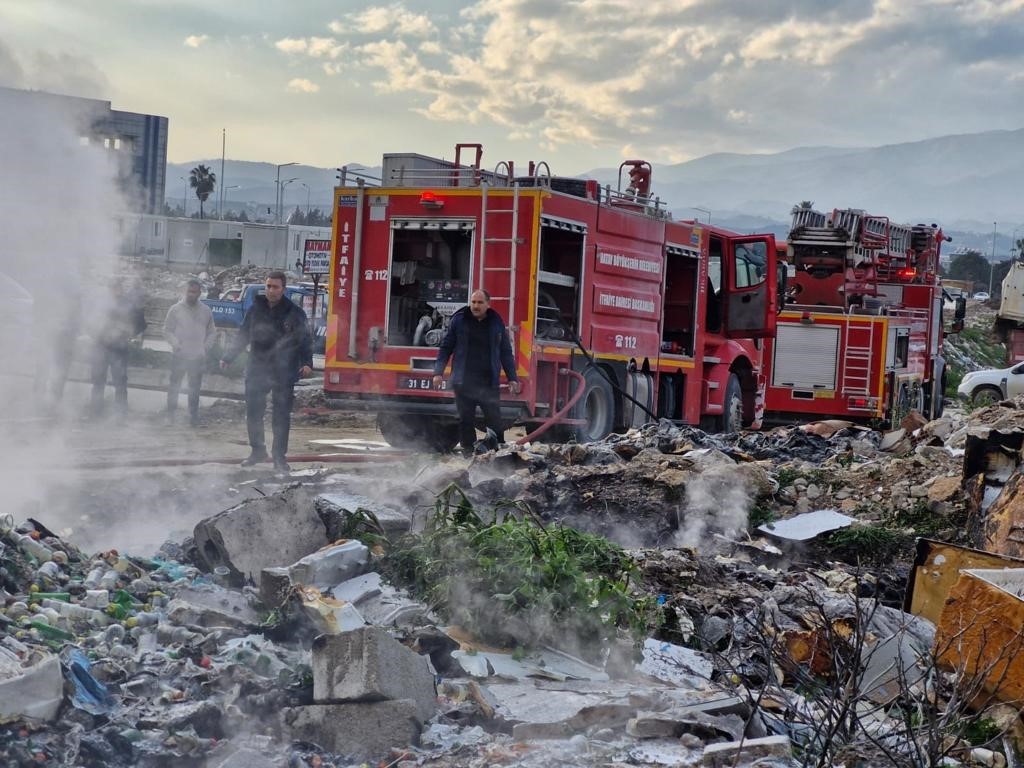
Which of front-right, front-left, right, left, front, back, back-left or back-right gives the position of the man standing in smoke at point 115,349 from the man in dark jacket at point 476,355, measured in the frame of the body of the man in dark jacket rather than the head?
back-right

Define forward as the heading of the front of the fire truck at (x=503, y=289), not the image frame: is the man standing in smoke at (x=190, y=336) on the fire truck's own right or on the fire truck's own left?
on the fire truck's own left

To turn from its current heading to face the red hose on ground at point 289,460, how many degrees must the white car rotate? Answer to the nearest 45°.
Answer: approximately 90° to its left

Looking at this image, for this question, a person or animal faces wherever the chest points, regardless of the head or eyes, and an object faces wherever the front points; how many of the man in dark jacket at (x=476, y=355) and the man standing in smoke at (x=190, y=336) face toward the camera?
2

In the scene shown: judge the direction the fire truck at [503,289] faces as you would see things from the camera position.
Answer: facing away from the viewer and to the right of the viewer

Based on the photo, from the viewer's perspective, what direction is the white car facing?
to the viewer's left

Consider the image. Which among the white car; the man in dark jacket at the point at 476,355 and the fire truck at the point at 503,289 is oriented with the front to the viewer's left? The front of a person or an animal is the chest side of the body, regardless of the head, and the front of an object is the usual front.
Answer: the white car

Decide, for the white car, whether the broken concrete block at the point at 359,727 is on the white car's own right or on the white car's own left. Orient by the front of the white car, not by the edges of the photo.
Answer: on the white car's own left
